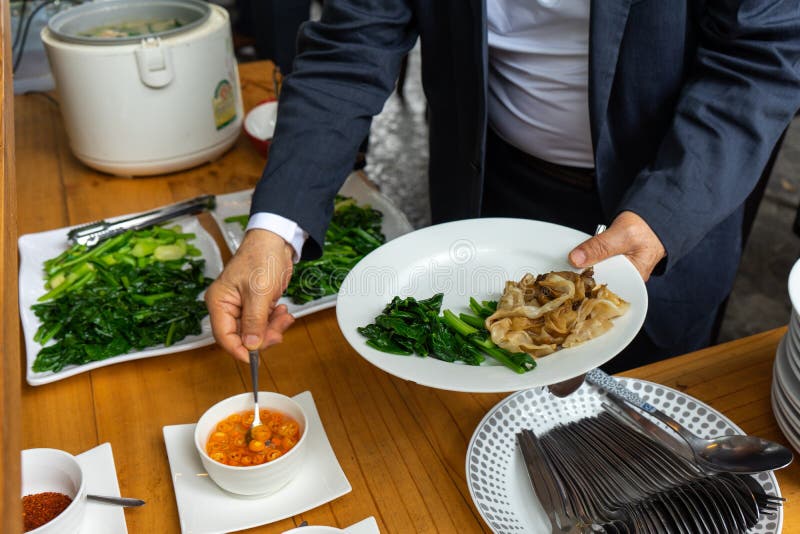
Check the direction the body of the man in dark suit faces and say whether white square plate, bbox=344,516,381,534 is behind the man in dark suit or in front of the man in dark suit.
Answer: in front
